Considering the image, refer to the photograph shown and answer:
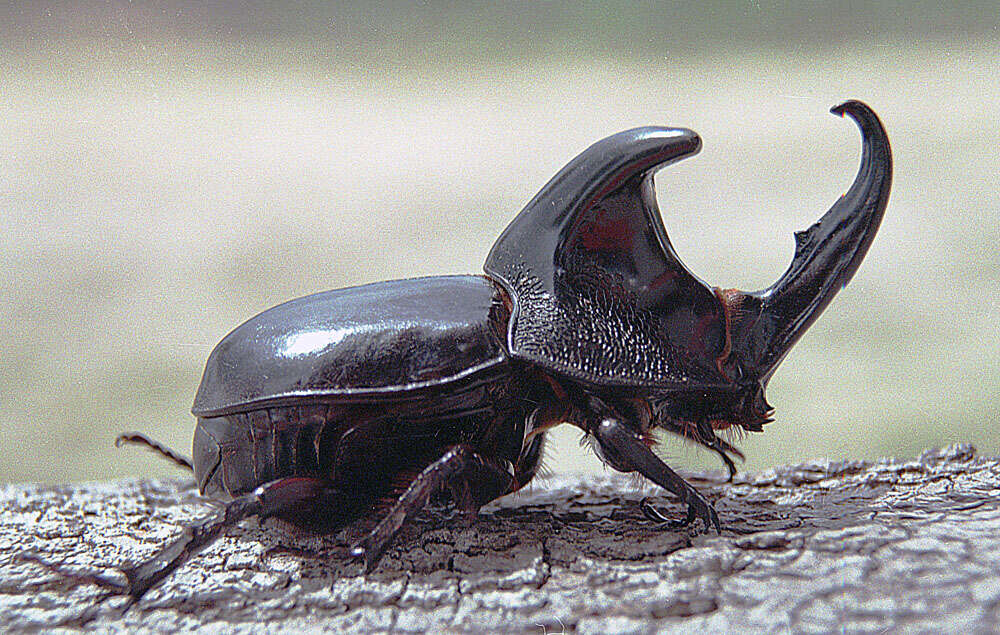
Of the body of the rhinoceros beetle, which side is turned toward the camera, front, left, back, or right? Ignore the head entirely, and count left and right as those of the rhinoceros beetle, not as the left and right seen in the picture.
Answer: right
